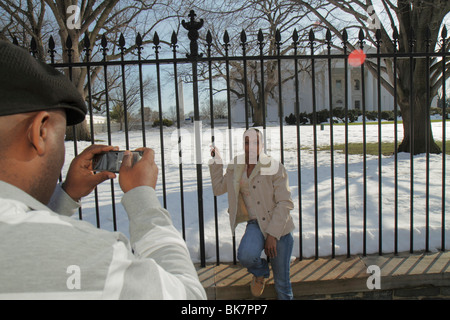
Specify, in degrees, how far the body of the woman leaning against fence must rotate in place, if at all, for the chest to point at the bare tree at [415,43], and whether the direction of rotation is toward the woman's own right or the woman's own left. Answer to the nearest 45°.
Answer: approximately 180°

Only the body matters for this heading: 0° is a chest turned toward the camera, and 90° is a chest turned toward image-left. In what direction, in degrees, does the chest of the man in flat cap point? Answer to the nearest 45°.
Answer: approximately 225°

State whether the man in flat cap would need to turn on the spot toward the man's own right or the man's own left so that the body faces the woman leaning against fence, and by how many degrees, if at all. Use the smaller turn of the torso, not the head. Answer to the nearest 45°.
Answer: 0° — they already face them

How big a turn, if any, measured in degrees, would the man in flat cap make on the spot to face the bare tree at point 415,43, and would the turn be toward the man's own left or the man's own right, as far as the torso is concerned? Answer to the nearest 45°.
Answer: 0° — they already face it

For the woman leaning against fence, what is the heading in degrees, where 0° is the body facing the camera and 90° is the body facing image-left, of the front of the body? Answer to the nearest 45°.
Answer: approximately 45°

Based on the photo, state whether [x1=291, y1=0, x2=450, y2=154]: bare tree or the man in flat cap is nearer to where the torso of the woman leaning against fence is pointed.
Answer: the man in flat cap

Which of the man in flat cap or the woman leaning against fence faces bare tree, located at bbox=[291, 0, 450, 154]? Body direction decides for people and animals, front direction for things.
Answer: the man in flat cap

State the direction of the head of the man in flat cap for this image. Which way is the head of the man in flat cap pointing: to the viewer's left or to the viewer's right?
to the viewer's right

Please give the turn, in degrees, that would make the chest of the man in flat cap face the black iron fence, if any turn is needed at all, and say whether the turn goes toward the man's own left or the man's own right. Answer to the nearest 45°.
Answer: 0° — they already face it

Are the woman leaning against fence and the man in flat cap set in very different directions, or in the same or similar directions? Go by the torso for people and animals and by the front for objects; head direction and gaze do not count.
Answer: very different directions
